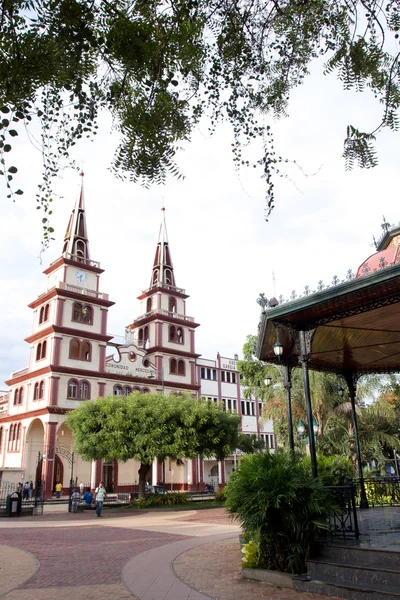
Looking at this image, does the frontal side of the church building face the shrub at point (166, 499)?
yes

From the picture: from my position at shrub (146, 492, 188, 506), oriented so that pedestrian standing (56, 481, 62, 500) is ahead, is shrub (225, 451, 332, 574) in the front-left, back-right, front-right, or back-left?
back-left

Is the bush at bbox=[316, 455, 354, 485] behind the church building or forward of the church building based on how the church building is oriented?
forward

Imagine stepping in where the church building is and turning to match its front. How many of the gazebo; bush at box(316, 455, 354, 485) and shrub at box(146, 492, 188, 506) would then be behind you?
0

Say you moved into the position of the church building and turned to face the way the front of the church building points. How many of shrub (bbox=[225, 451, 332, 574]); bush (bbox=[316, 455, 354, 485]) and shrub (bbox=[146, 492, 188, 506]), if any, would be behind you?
0

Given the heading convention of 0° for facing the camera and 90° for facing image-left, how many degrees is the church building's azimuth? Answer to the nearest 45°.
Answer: approximately 315°

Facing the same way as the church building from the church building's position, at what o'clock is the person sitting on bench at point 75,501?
The person sitting on bench is roughly at 1 o'clock from the church building.

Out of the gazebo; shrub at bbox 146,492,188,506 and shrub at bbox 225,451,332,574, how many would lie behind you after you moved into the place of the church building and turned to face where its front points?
0
